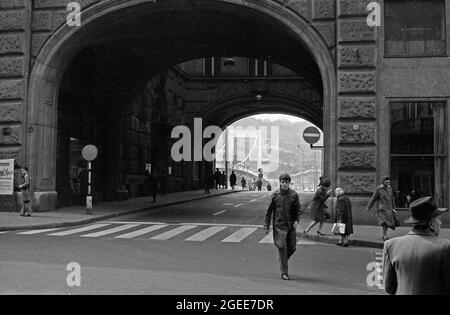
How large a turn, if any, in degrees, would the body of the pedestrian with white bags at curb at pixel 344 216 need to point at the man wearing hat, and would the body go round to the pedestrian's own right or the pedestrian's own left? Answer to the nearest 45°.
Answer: approximately 90° to the pedestrian's own left

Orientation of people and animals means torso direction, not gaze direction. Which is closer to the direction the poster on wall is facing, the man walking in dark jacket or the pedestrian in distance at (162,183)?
the man walking in dark jacket

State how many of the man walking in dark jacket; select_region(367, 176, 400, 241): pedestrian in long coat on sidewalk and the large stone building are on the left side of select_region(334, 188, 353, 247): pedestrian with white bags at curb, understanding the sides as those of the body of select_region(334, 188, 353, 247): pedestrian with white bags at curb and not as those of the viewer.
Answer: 1

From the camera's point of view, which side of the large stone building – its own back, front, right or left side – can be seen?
front

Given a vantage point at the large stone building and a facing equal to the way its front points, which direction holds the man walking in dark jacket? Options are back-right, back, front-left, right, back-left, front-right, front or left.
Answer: front
